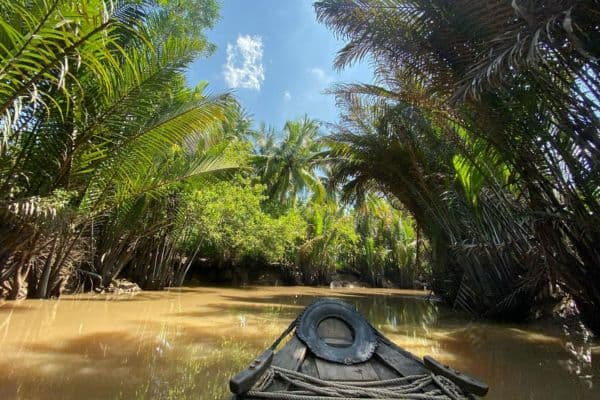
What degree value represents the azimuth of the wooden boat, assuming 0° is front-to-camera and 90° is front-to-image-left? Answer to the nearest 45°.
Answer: approximately 180°

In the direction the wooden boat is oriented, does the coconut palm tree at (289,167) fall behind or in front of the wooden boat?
in front
